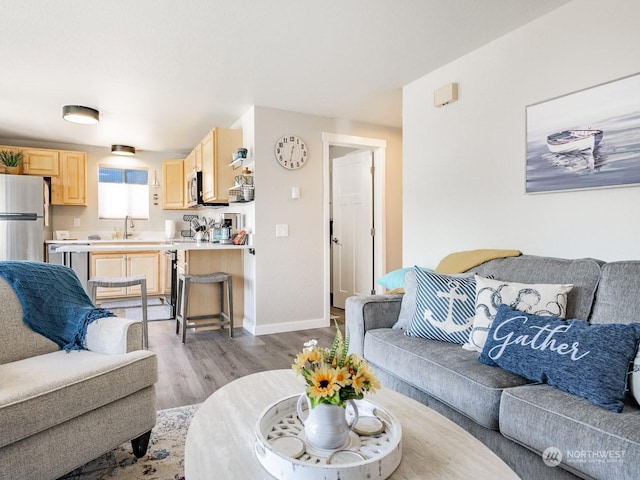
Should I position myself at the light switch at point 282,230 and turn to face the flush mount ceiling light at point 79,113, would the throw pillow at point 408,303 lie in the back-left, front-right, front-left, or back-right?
back-left

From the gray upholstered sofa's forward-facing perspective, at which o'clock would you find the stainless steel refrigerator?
The stainless steel refrigerator is roughly at 2 o'clock from the gray upholstered sofa.

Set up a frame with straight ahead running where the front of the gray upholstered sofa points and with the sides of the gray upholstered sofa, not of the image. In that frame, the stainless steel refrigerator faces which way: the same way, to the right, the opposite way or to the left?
to the left

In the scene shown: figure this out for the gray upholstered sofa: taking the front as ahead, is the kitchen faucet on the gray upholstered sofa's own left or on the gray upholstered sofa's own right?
on the gray upholstered sofa's own right

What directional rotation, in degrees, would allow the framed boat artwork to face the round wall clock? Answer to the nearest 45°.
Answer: approximately 45° to its right

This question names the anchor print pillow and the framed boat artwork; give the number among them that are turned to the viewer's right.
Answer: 0

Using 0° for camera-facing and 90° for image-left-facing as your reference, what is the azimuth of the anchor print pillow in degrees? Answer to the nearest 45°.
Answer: approximately 45°

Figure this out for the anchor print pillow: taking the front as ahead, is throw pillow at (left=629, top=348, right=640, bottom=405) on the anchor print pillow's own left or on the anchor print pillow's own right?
on the anchor print pillow's own left

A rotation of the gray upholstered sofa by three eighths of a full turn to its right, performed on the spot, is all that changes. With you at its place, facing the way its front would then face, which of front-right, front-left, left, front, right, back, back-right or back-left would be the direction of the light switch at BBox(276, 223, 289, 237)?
front-left

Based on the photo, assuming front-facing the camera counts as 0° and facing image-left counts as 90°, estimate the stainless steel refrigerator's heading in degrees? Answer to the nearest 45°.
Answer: approximately 0°
